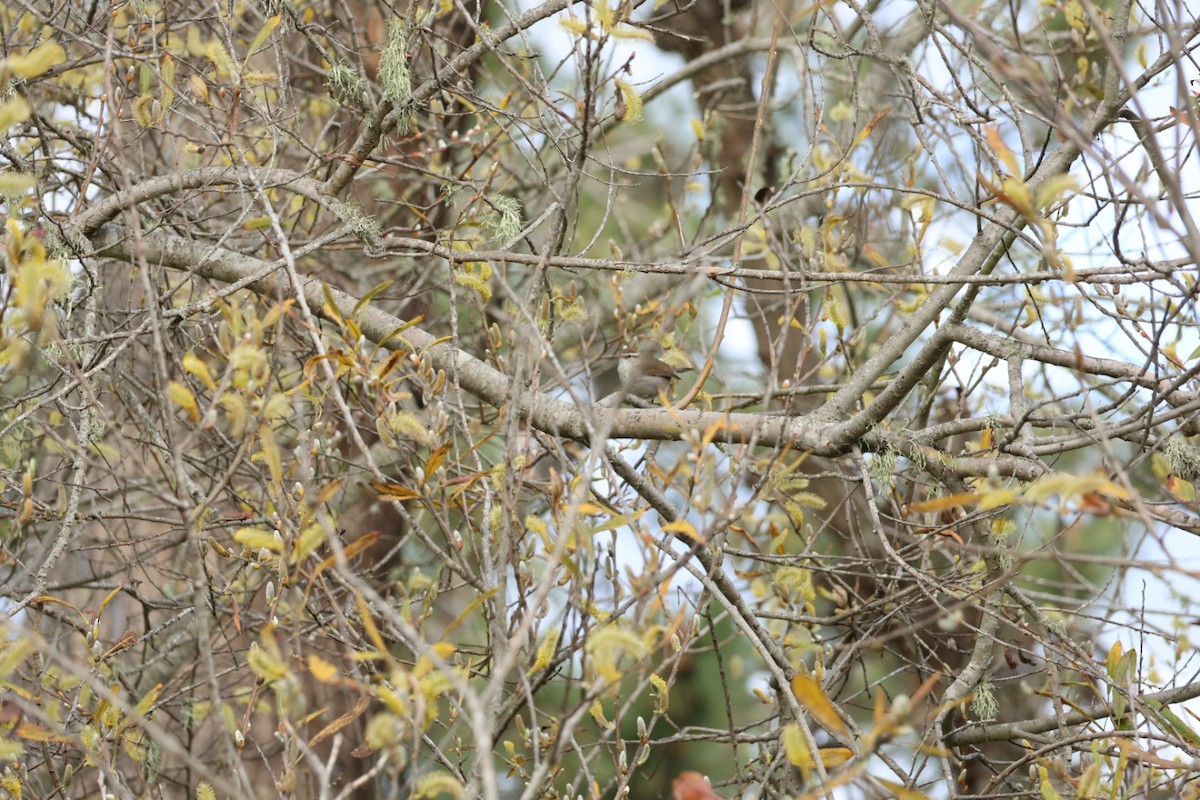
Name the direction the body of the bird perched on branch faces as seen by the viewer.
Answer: to the viewer's left
